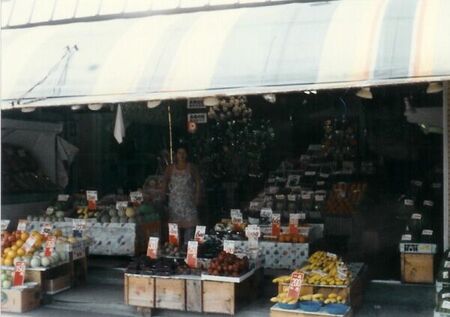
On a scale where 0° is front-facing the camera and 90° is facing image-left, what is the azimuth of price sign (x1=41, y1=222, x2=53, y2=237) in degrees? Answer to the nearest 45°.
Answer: approximately 0°

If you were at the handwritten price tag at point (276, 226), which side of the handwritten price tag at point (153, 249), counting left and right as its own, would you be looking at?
left

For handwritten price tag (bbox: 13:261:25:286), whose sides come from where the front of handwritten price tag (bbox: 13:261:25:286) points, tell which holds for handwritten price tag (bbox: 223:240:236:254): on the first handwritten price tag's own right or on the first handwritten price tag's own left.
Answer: on the first handwritten price tag's own left
